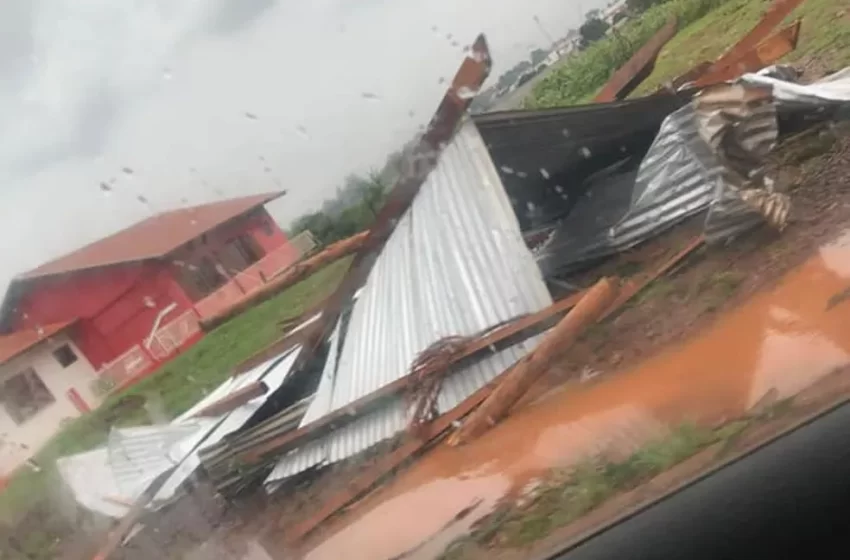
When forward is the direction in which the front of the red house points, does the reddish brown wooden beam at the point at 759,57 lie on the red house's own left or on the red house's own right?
on the red house's own left

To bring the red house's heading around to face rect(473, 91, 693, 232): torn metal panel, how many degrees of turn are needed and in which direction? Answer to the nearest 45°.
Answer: approximately 45° to its left

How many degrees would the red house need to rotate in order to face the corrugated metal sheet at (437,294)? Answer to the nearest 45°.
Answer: approximately 45° to its left
